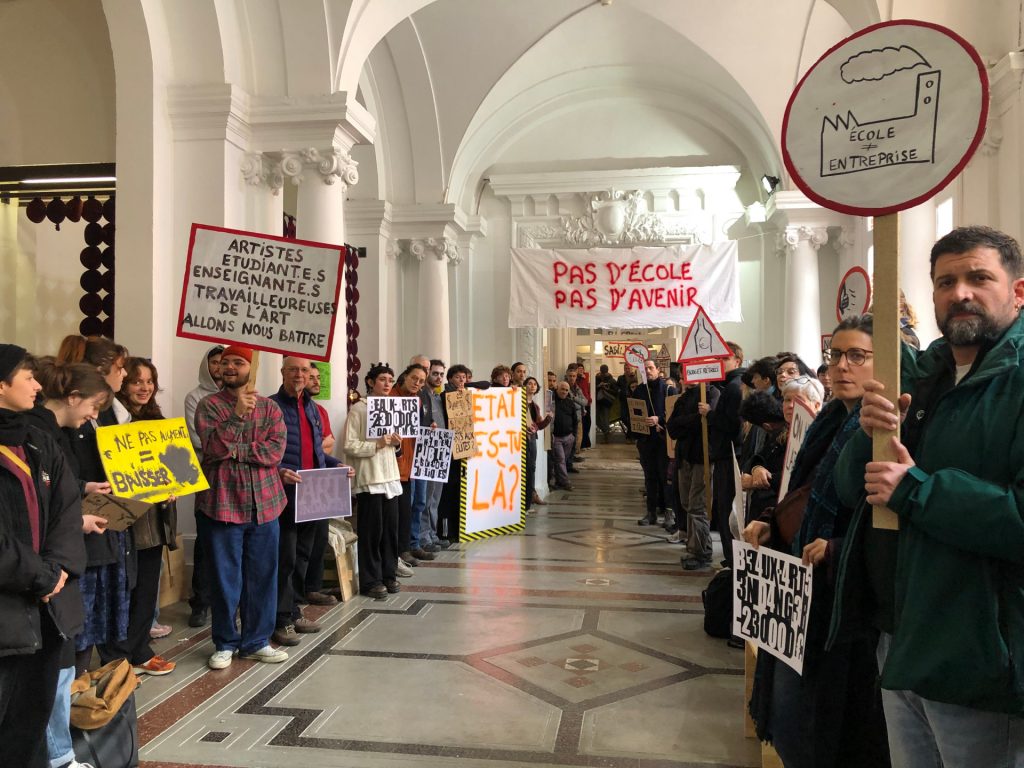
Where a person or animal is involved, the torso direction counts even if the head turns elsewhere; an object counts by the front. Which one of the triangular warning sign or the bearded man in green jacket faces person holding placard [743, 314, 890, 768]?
the triangular warning sign

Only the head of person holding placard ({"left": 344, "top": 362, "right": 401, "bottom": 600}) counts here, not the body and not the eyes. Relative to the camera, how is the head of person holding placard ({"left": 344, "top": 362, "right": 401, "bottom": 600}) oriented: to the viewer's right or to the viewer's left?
to the viewer's right

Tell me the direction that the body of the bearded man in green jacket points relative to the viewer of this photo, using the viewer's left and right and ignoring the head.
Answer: facing the viewer and to the left of the viewer

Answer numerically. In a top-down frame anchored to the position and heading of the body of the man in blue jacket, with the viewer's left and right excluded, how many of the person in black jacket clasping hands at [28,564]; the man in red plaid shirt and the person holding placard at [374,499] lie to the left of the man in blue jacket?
1

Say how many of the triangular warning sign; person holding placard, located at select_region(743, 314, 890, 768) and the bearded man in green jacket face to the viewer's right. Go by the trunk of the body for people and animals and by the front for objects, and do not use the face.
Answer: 0

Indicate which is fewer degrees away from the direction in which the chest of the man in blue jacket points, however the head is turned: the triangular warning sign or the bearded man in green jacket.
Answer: the bearded man in green jacket

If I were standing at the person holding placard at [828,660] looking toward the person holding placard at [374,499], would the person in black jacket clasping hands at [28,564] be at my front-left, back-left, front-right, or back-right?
front-left

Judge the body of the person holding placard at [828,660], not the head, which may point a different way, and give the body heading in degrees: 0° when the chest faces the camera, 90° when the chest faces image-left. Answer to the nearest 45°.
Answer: approximately 45°

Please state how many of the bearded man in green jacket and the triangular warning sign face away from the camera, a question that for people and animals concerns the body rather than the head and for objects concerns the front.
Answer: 0

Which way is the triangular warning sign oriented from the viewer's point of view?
toward the camera

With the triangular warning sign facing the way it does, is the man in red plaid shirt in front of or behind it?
in front

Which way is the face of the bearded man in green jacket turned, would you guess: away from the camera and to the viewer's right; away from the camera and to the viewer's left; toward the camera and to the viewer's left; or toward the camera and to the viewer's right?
toward the camera and to the viewer's left

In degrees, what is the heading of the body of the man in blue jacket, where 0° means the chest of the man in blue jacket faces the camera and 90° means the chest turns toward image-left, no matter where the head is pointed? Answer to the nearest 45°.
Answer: approximately 315°

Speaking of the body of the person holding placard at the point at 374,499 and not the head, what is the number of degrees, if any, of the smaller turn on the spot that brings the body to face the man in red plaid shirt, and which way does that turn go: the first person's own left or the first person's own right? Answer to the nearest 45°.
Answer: approximately 90° to the first person's own right

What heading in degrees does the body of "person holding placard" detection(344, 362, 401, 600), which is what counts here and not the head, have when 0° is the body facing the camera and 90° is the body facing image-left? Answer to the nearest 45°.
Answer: approximately 315°

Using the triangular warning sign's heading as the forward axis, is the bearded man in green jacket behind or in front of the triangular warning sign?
in front

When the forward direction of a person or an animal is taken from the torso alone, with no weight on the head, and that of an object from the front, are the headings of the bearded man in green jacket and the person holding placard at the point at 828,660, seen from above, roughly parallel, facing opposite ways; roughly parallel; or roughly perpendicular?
roughly parallel
